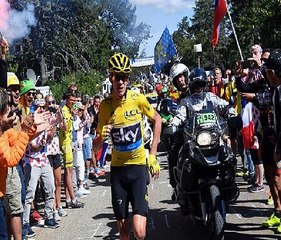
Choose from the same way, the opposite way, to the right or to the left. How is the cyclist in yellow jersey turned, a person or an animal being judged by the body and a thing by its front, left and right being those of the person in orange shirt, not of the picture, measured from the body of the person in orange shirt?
to the right

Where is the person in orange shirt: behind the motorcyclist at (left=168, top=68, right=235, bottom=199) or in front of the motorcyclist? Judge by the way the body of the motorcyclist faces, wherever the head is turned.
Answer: in front

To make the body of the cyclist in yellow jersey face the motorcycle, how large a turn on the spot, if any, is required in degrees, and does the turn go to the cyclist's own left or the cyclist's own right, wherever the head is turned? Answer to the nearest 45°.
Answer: approximately 90° to the cyclist's own left

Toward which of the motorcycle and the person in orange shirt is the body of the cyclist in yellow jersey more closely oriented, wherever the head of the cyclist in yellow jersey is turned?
the person in orange shirt

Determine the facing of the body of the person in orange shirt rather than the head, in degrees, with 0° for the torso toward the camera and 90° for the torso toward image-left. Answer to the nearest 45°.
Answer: approximately 270°

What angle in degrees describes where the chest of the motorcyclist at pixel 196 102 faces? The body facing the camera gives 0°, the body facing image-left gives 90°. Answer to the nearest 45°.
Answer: approximately 0°

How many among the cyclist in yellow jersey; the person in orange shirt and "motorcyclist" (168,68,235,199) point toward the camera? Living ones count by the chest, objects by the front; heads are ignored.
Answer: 2

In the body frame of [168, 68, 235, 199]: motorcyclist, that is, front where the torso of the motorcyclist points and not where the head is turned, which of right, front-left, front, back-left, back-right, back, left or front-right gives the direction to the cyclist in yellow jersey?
front-right

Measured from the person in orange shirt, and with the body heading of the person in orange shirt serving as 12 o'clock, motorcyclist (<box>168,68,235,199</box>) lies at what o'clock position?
The motorcyclist is roughly at 11 o'clock from the person in orange shirt.

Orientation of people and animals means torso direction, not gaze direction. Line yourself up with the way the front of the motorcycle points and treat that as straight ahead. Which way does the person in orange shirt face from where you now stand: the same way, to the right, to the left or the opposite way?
to the left

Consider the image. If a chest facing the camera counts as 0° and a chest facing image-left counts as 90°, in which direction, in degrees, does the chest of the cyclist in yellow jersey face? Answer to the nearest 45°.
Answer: approximately 0°
